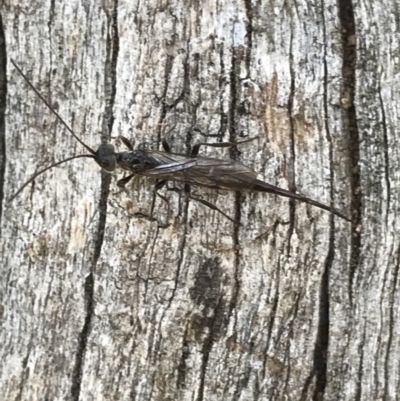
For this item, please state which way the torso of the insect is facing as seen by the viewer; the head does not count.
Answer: to the viewer's left
